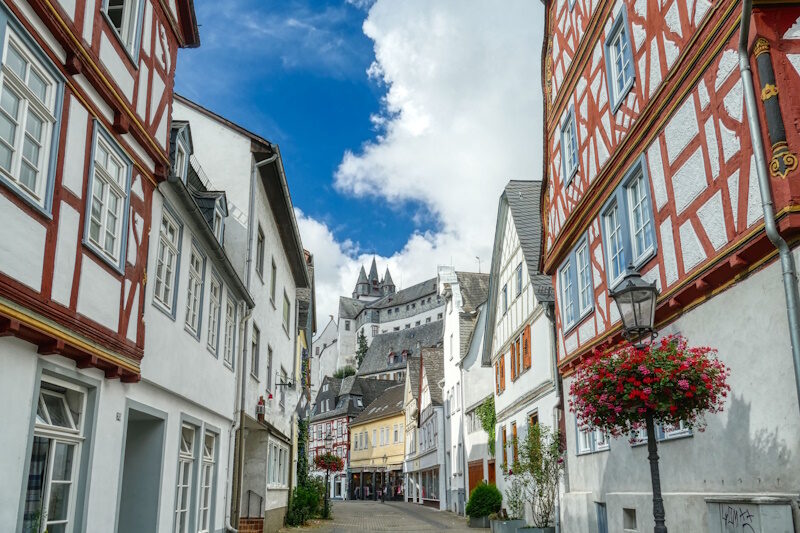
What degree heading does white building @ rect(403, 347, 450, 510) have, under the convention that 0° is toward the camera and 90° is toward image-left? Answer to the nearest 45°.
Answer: approximately 45°

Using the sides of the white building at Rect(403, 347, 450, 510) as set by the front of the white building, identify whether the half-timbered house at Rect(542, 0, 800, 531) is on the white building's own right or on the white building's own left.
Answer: on the white building's own left

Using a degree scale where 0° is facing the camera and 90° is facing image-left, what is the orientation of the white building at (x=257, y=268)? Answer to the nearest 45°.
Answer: approximately 270°

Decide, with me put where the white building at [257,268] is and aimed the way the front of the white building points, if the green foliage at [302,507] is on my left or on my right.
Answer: on my left

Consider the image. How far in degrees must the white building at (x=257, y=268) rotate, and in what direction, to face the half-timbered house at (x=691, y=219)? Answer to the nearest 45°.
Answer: approximately 45° to its right

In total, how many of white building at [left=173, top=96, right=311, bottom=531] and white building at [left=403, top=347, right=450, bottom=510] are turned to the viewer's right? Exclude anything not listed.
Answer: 1

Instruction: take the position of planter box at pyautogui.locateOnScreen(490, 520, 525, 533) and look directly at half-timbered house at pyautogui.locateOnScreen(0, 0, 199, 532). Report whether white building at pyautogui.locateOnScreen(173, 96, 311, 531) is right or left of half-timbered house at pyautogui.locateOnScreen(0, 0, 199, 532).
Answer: right
